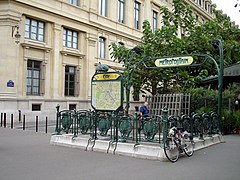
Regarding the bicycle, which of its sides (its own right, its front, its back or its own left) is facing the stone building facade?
right

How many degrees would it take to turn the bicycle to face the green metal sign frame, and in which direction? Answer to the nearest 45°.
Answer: approximately 90° to its right
